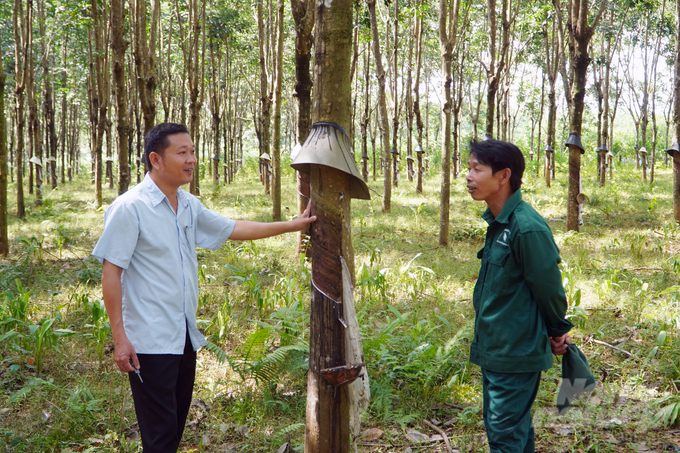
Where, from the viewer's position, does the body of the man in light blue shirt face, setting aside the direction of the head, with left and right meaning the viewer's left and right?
facing the viewer and to the right of the viewer

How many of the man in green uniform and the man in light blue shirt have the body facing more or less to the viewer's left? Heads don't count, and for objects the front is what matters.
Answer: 1

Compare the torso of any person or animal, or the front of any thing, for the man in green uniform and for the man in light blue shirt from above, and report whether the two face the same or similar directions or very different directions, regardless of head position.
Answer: very different directions

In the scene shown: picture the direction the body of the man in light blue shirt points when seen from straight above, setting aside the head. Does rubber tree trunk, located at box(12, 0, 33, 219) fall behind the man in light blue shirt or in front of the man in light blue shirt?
behind

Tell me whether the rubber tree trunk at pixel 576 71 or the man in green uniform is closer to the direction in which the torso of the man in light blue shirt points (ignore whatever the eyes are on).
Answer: the man in green uniform

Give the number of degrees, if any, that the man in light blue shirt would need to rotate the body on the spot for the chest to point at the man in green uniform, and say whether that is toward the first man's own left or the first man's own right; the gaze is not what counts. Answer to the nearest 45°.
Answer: approximately 45° to the first man's own left

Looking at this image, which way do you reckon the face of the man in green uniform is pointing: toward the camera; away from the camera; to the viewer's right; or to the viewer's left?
to the viewer's left

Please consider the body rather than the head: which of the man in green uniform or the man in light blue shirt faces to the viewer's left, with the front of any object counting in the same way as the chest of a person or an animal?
the man in green uniform

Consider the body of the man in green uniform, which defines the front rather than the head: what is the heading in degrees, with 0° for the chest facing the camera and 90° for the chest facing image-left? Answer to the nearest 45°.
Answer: approximately 90°
